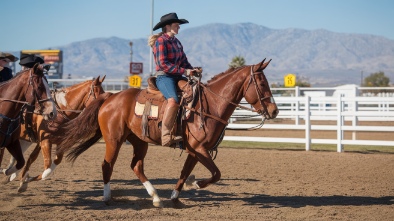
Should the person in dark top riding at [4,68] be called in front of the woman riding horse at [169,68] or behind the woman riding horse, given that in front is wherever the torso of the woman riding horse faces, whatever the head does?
behind

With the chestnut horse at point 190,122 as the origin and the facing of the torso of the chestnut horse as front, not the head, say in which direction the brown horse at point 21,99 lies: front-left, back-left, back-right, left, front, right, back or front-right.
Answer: back

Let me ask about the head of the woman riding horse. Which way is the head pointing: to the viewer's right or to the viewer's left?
to the viewer's right

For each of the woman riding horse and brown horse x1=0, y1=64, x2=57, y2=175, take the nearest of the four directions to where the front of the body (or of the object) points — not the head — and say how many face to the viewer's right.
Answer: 2

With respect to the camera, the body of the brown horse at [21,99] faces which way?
to the viewer's right

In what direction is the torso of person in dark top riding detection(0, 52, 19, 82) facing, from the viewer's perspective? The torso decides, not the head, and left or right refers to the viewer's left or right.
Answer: facing to the right of the viewer

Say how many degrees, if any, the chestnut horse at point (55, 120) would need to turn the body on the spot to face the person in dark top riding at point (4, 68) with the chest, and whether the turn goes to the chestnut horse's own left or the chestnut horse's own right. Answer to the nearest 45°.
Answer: approximately 180°

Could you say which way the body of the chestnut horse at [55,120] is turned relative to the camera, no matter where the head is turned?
to the viewer's right

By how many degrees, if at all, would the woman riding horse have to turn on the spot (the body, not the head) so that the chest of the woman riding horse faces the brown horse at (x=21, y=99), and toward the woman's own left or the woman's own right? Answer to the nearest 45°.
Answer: approximately 180°

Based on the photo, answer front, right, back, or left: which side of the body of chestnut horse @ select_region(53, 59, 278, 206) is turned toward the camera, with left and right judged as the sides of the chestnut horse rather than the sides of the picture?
right

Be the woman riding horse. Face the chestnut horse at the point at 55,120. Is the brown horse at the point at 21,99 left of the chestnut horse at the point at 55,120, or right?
left
